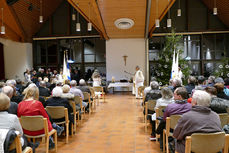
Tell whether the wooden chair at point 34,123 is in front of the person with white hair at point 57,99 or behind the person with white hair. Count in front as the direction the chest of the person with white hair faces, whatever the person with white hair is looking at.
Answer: behind

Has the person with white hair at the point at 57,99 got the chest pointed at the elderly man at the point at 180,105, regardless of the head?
no

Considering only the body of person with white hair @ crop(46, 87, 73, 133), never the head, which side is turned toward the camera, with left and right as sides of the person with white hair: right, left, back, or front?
back

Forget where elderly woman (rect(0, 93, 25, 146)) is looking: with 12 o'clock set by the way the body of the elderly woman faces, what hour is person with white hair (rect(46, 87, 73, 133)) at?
The person with white hair is roughly at 1 o'clock from the elderly woman.

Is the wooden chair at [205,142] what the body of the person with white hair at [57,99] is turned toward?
no

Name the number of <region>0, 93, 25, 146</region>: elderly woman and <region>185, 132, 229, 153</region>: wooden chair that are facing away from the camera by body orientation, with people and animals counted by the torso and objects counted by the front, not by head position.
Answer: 2

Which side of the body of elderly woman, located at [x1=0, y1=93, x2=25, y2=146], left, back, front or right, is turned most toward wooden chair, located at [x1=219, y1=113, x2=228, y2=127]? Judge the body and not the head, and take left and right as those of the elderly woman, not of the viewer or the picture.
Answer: right

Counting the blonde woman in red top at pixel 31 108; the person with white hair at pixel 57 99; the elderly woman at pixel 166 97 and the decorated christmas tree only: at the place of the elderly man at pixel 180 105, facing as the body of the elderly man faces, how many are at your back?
0

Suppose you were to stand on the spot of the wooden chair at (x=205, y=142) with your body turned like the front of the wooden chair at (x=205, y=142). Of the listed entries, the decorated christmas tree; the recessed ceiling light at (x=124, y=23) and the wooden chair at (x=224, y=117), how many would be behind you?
0

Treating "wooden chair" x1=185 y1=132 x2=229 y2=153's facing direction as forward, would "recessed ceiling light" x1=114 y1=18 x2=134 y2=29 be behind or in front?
in front

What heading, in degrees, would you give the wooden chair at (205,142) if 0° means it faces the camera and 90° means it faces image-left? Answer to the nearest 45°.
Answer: approximately 180°

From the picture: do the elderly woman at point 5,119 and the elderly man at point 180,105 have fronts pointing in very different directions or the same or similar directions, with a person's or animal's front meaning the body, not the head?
same or similar directions

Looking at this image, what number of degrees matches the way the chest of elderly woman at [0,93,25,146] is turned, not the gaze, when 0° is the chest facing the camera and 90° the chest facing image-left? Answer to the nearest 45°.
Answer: approximately 180°

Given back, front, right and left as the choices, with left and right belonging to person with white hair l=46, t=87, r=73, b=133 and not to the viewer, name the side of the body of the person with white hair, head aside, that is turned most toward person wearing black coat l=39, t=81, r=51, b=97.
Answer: front

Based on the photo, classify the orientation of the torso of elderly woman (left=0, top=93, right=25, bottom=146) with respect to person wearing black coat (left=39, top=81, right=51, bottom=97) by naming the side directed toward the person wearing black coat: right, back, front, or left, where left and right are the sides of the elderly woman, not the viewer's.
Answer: front

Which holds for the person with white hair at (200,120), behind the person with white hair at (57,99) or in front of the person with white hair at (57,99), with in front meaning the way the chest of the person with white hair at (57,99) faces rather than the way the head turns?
behind

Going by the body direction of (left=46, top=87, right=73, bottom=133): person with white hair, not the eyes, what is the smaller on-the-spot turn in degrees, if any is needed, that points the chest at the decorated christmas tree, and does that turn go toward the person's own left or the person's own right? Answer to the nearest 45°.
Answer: approximately 45° to the person's own right
